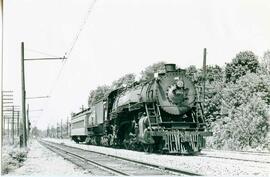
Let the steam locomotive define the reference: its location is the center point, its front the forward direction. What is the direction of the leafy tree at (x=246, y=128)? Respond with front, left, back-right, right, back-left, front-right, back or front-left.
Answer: left

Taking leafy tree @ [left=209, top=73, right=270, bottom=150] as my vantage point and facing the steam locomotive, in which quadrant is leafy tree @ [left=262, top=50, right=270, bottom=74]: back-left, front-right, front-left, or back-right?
back-right

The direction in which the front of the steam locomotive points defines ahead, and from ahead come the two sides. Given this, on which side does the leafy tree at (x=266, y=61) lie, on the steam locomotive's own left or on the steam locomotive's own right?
on the steam locomotive's own left

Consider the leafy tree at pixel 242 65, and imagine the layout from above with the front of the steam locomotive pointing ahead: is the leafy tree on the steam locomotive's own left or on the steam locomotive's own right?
on the steam locomotive's own left

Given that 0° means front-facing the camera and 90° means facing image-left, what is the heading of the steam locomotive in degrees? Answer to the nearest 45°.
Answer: approximately 315°
